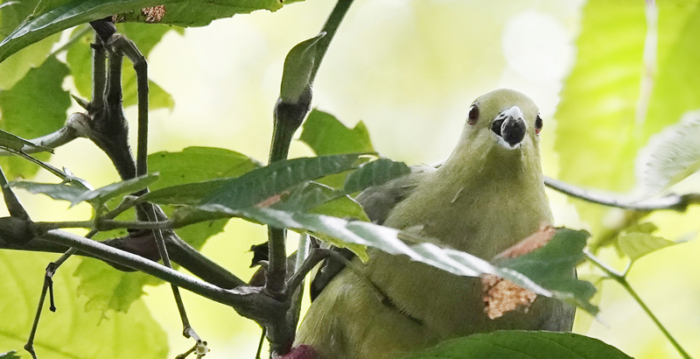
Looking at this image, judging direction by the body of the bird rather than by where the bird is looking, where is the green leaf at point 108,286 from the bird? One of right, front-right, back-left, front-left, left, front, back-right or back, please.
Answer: back-right

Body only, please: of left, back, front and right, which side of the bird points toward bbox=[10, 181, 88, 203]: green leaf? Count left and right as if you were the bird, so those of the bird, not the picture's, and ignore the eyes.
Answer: right

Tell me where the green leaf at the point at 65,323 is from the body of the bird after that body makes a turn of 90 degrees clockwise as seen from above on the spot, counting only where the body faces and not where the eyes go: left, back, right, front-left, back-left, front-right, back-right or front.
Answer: front-right

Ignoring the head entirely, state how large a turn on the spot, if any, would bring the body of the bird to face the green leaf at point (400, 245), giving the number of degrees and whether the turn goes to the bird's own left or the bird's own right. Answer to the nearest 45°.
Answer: approximately 45° to the bird's own right

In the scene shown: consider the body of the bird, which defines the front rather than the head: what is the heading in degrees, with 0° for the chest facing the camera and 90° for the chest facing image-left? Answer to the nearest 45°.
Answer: approximately 315°

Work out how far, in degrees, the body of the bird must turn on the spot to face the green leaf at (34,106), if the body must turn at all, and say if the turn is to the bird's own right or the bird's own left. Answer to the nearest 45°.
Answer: approximately 135° to the bird's own right

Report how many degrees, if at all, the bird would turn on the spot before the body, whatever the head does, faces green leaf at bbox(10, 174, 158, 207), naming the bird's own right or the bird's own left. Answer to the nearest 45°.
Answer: approximately 90° to the bird's own right
